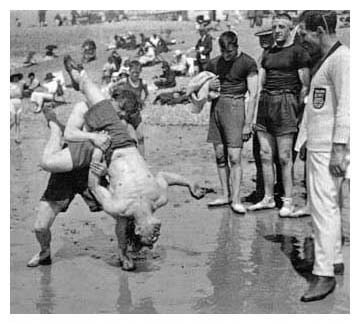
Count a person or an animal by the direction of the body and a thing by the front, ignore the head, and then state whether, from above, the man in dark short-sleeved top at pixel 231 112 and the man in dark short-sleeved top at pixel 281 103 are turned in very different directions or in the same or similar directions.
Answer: same or similar directions

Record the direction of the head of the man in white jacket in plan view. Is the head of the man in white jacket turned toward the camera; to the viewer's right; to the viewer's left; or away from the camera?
to the viewer's left

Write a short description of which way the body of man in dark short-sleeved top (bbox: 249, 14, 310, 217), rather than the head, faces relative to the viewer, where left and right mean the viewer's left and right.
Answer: facing the viewer and to the left of the viewer

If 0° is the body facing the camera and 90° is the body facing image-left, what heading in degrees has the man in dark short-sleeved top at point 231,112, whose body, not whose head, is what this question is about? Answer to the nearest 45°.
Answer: approximately 45°

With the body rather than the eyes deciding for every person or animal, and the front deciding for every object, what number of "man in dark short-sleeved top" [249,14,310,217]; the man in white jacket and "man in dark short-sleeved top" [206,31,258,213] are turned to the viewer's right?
0

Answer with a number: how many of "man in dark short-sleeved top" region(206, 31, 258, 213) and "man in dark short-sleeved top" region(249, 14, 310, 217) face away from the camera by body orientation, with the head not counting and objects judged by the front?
0
